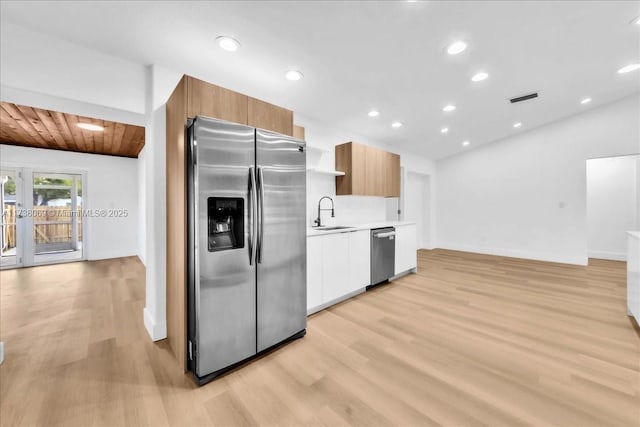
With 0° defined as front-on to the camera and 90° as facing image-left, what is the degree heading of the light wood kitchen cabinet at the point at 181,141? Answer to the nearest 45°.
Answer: approximately 315°

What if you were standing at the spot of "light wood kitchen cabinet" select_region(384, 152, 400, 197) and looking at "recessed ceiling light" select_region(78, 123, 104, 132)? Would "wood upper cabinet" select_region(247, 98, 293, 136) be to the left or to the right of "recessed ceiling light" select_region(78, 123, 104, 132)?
left

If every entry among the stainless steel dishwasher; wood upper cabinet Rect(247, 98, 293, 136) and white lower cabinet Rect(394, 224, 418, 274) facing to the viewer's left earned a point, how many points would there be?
0

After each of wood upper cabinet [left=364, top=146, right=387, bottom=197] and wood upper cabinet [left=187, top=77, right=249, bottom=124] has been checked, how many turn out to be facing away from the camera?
0

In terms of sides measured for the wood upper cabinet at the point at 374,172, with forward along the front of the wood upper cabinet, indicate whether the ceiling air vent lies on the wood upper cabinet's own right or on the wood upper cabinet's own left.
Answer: on the wood upper cabinet's own left

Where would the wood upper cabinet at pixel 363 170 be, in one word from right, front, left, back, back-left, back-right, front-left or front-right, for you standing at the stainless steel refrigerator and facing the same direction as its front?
left

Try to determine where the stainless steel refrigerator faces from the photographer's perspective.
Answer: facing the viewer and to the right of the viewer

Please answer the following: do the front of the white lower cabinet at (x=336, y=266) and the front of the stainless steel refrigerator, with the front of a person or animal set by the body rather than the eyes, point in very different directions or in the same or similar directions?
same or similar directions

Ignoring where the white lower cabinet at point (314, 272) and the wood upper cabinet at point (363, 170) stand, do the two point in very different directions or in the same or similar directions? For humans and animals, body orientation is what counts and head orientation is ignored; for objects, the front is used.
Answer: same or similar directions

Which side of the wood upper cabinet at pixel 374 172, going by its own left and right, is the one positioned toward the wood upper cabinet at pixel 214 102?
right

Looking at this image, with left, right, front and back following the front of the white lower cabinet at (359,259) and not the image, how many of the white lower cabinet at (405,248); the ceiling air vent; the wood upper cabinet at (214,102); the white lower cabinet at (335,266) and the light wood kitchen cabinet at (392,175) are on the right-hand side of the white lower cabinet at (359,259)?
2

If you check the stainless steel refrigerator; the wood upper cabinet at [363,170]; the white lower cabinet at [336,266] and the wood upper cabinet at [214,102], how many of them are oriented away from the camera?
0

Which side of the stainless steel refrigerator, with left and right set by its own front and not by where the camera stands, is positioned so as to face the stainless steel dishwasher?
left

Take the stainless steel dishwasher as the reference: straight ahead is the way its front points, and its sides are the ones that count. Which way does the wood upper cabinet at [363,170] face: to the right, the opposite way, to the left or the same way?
the same way

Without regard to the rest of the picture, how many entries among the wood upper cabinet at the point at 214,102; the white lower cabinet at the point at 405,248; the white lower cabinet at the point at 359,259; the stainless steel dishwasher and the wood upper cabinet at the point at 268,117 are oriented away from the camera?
0

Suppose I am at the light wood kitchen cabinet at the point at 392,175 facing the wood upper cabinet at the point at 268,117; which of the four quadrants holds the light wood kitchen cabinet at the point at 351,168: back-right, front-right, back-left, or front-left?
front-right

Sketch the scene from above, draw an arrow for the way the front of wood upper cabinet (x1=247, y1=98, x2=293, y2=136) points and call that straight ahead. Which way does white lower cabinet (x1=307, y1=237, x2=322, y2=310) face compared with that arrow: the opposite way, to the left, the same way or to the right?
the same way

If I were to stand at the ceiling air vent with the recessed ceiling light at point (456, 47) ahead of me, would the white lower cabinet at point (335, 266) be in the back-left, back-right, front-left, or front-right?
front-right
